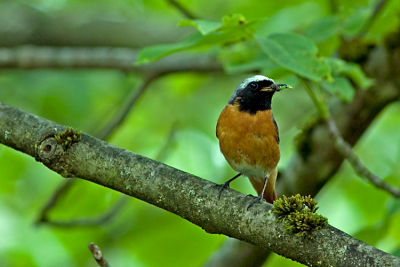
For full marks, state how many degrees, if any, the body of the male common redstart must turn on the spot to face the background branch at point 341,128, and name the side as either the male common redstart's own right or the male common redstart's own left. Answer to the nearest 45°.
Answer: approximately 135° to the male common redstart's own left

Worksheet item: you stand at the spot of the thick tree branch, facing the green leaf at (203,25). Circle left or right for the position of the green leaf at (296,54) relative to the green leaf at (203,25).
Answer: right

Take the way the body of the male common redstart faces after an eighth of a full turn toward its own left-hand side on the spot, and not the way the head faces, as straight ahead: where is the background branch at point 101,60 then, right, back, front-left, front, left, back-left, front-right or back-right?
back

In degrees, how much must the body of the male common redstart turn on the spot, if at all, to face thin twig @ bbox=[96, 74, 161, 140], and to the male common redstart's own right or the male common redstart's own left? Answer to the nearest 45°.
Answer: approximately 135° to the male common redstart's own right

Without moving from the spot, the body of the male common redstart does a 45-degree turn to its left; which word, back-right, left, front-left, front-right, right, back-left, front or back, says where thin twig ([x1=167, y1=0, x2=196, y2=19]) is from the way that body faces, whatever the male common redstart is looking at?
back

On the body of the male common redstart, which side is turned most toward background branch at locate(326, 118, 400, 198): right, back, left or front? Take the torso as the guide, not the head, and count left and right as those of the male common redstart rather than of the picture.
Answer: back

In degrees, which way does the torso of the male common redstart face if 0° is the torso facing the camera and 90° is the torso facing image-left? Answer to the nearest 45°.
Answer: approximately 0°
